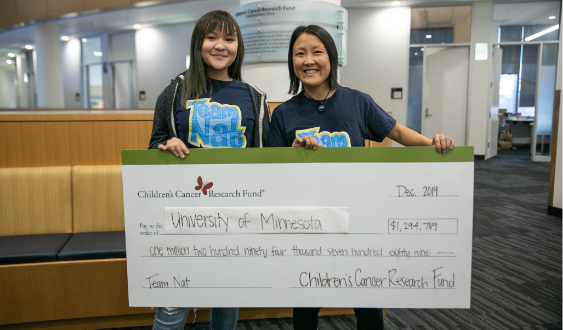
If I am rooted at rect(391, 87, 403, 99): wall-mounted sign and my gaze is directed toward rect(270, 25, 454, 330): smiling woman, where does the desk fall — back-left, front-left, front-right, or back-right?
back-left

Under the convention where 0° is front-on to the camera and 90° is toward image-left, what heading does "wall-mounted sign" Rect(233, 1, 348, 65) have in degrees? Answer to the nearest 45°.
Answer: approximately 0°

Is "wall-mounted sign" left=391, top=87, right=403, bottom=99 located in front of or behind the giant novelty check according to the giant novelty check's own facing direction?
behind

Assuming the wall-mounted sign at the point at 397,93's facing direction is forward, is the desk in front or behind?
behind

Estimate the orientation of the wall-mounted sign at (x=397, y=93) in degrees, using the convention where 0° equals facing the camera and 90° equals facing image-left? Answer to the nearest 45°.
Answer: approximately 0°

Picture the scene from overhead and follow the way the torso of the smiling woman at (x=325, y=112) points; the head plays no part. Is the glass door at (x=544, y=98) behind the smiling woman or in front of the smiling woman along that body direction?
behind
